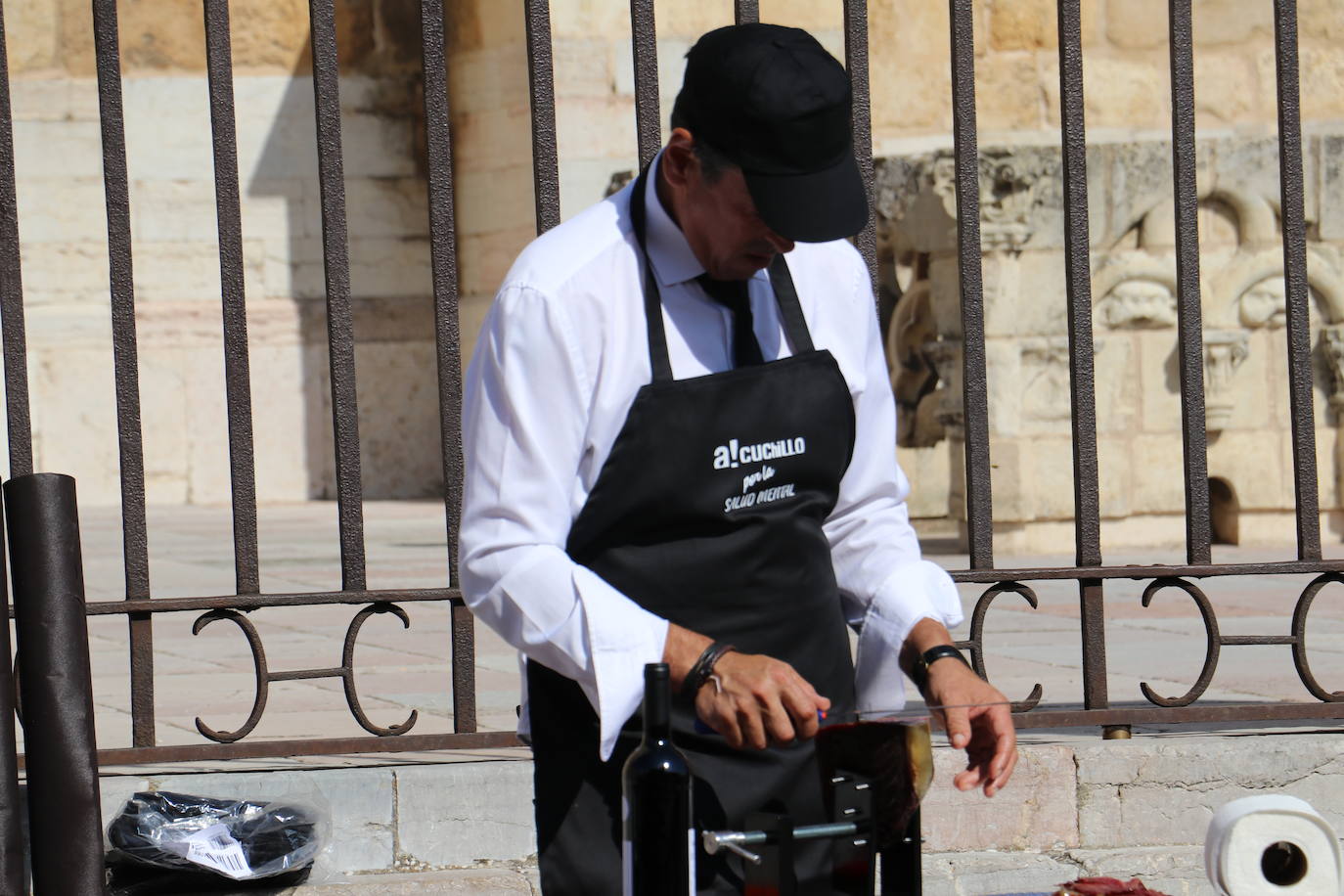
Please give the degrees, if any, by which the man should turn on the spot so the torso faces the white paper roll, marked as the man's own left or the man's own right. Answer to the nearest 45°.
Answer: approximately 45° to the man's own left

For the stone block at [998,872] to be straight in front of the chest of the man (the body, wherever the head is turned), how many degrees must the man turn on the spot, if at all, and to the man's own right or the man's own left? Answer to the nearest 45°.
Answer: approximately 135° to the man's own left

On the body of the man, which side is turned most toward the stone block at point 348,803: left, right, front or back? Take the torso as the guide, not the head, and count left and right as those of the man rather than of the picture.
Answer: back

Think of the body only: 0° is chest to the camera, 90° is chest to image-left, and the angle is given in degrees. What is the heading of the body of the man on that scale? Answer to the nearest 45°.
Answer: approximately 315°

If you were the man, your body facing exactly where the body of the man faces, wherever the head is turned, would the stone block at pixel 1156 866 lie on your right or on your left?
on your left

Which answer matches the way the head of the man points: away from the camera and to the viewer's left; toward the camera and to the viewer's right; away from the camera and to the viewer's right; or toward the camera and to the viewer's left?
toward the camera and to the viewer's right
